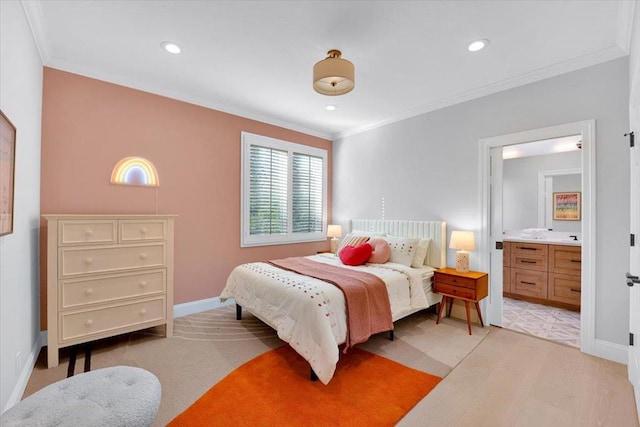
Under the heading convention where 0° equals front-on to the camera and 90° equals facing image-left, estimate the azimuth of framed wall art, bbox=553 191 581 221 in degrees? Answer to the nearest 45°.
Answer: approximately 0°

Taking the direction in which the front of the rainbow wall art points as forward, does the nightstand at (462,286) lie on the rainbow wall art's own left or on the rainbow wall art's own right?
on the rainbow wall art's own left

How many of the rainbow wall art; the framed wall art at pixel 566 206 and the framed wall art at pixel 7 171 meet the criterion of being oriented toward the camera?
2

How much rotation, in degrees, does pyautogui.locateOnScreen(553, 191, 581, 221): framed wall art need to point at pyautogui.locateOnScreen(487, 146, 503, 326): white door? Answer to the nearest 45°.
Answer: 0° — it already faces it

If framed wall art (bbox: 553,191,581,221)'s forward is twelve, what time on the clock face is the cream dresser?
The cream dresser is roughly at 1 o'clock from the framed wall art.

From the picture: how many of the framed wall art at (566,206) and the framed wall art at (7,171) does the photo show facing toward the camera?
1

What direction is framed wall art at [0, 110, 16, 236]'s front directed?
to the viewer's right

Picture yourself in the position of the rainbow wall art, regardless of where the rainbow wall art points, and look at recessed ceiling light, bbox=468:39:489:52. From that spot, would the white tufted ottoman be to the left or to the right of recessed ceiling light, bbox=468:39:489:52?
right

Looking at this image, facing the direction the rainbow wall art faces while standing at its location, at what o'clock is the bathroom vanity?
The bathroom vanity is roughly at 10 o'clock from the rainbow wall art.

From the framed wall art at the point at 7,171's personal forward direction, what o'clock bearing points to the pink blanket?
The pink blanket is roughly at 1 o'clock from the framed wall art.

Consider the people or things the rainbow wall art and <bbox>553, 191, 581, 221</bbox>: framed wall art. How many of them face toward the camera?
2

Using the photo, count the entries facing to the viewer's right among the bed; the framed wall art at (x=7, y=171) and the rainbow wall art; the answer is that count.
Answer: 1

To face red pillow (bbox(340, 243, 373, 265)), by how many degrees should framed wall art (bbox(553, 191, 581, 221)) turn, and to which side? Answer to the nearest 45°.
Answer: approximately 45° to its right

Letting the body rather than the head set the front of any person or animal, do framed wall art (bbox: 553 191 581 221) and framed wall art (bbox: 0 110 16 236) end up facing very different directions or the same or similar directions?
very different directions

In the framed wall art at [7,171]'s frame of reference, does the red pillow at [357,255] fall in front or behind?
in front
